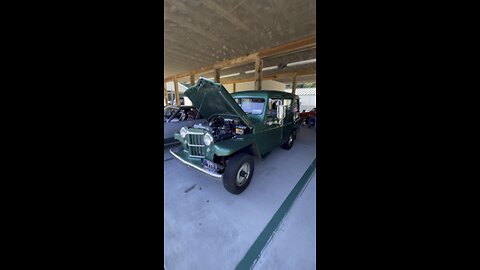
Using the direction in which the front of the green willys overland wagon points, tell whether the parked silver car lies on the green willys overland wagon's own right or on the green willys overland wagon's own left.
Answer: on the green willys overland wagon's own right

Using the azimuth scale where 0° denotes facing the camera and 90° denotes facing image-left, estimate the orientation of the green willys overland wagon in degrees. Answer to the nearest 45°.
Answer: approximately 45°
